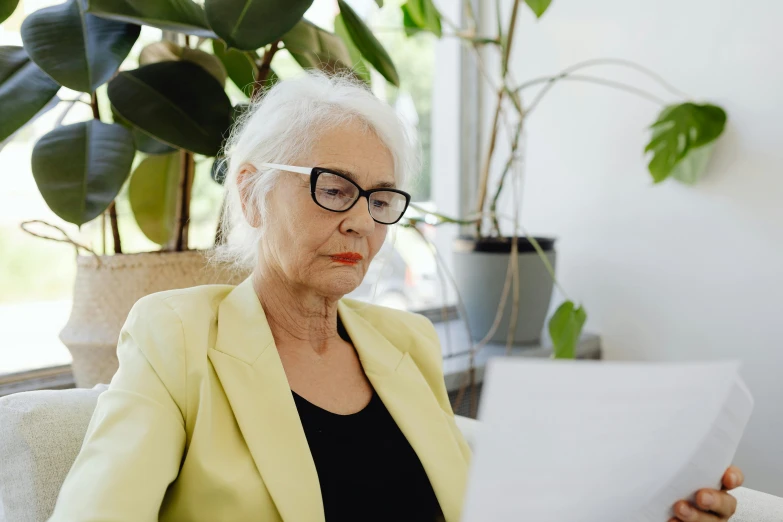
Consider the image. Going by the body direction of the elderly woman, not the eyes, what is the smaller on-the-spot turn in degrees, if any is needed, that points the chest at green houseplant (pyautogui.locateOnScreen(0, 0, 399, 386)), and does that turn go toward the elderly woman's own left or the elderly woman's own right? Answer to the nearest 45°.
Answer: approximately 180°

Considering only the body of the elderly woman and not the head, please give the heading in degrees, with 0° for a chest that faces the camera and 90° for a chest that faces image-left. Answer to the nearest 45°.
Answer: approximately 315°

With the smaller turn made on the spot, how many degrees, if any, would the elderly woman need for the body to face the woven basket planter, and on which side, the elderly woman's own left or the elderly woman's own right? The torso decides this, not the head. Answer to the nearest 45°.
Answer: approximately 180°
